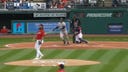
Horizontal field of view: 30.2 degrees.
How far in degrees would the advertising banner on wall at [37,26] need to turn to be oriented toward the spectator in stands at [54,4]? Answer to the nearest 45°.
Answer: approximately 135° to its left

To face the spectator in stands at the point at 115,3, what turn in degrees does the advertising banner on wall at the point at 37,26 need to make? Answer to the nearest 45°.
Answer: approximately 90° to its left

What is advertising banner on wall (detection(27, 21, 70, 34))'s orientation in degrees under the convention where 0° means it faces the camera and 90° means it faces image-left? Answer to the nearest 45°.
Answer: approximately 0°

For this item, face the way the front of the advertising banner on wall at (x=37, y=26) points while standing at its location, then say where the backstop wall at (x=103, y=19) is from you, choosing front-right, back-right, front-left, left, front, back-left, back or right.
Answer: left

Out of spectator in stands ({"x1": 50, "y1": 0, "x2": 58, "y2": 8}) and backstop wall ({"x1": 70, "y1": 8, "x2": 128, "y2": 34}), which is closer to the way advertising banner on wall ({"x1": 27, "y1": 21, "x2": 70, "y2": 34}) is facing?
the backstop wall

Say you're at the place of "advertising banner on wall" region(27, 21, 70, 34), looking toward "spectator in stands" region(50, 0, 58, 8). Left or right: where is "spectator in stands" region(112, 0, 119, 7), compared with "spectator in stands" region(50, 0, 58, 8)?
right
